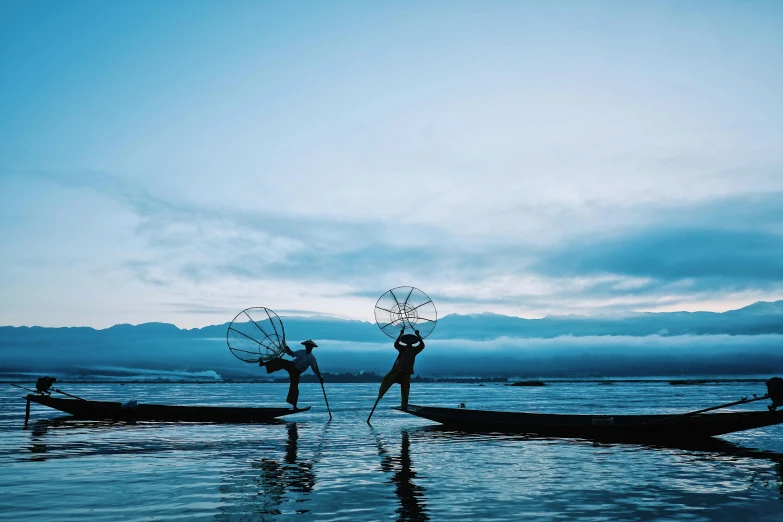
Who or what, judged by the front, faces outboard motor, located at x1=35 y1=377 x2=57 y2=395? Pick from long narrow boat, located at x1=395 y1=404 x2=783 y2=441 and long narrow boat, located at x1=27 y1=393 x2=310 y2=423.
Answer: long narrow boat, located at x1=395 y1=404 x2=783 y2=441

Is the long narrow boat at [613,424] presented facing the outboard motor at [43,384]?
yes

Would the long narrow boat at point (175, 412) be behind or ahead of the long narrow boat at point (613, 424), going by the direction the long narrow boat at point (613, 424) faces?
ahead

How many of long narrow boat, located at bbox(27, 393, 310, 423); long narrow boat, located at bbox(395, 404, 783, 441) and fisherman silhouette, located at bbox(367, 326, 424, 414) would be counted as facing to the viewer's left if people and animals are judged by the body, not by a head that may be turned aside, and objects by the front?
1

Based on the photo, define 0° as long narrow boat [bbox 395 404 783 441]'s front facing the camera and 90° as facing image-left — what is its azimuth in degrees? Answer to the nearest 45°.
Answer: approximately 90°

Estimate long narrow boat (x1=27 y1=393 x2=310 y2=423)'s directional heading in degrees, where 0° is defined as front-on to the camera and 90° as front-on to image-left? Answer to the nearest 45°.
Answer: approximately 270°

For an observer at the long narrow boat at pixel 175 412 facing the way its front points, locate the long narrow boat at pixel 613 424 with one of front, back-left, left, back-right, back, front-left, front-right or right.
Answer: front-right

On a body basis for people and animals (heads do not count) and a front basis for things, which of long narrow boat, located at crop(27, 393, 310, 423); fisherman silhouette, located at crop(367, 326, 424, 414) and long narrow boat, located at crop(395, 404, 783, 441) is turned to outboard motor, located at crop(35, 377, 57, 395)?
long narrow boat, located at crop(395, 404, 783, 441)
